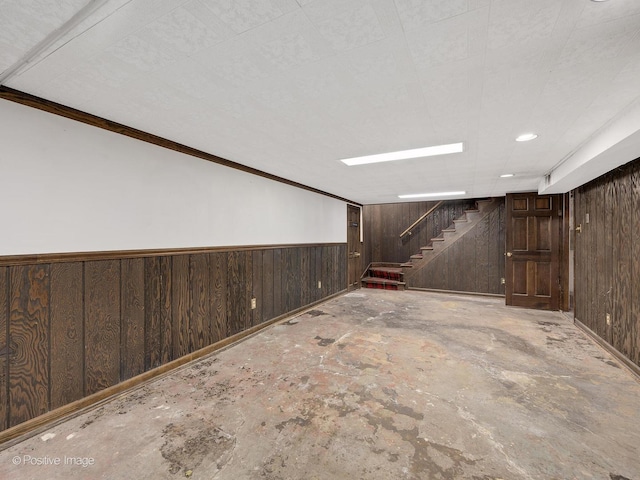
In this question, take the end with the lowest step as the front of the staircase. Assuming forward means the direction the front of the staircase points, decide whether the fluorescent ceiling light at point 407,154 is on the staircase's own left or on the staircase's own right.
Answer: on the staircase's own left

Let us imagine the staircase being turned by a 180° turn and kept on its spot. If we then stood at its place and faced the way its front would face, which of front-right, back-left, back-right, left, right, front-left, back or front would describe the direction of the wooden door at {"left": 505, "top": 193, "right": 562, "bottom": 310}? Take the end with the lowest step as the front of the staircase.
front-right

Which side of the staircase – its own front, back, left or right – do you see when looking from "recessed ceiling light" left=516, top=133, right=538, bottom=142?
left

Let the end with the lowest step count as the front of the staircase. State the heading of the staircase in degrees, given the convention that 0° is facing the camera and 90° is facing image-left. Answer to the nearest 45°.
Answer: approximately 90°

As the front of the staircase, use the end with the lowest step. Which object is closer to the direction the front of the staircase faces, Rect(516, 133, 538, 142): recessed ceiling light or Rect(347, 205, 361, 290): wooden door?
the wooden door
